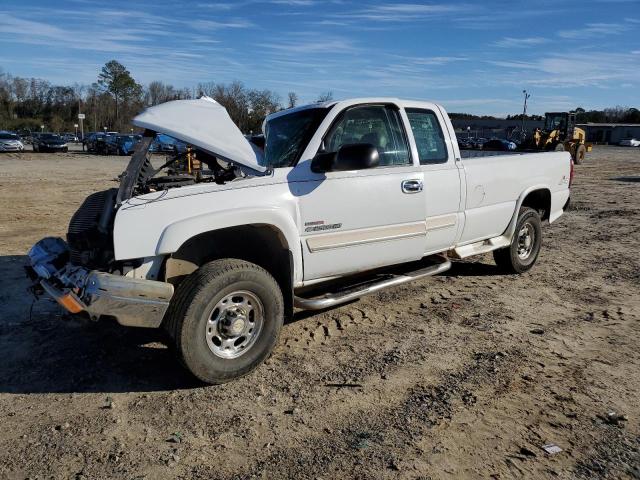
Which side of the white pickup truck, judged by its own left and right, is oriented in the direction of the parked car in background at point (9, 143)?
right

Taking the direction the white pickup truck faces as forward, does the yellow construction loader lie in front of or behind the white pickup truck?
behind

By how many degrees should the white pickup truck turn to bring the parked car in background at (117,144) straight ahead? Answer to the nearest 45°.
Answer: approximately 135° to its right

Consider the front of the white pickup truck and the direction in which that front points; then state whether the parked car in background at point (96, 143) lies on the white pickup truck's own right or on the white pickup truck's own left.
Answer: on the white pickup truck's own right

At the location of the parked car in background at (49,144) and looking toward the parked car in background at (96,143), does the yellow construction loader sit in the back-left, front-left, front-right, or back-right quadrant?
front-right

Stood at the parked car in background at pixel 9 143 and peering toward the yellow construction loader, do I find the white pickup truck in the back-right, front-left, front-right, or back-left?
front-right
